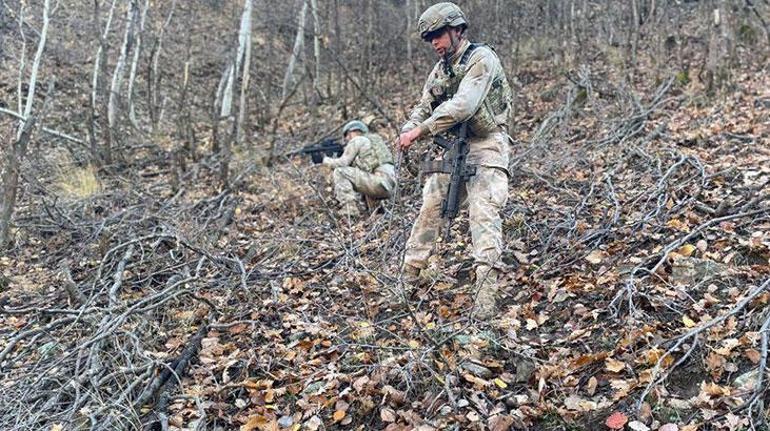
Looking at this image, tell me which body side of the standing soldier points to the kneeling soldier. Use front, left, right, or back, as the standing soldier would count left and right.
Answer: right

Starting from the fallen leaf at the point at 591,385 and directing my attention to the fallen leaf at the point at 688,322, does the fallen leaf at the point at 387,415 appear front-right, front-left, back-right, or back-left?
back-left

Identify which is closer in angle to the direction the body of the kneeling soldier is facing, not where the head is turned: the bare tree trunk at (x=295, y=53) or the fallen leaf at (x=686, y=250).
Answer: the bare tree trunk

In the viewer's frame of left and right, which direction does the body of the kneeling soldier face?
facing to the left of the viewer

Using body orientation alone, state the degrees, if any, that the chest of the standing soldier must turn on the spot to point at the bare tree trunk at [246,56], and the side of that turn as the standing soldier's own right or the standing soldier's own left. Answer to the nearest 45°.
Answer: approximately 90° to the standing soldier's own right

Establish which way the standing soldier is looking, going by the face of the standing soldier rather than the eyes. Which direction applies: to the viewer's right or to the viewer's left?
to the viewer's left

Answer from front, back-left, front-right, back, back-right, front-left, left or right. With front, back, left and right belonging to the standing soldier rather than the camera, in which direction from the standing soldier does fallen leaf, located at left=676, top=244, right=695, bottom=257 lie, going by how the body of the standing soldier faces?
back-left

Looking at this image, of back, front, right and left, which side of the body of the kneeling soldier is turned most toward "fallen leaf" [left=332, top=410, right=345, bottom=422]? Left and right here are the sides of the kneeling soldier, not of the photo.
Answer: left

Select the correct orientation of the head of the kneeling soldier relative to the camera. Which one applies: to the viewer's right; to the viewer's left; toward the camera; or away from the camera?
to the viewer's left

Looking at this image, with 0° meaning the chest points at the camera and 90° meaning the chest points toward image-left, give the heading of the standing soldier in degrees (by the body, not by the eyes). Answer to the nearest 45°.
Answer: approximately 45°

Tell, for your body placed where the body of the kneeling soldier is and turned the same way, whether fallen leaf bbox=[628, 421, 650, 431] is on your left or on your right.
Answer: on your left
